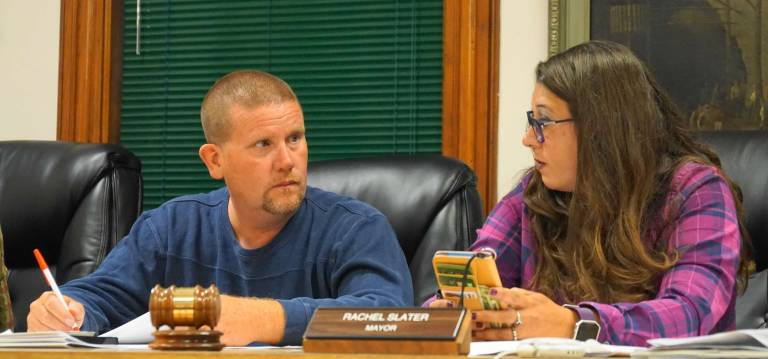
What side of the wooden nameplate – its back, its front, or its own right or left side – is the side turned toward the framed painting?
back

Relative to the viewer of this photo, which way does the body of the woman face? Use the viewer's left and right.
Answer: facing the viewer and to the left of the viewer

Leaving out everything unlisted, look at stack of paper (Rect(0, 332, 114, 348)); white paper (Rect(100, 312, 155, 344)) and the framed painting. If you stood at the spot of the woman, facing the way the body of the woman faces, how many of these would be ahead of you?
2

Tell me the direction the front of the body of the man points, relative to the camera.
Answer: toward the camera

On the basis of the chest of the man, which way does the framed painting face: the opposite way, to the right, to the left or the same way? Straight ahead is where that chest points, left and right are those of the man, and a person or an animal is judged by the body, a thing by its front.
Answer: the same way

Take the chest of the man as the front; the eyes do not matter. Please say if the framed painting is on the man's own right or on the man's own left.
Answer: on the man's own left

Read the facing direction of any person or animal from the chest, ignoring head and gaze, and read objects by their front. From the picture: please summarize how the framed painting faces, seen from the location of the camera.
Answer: facing the viewer

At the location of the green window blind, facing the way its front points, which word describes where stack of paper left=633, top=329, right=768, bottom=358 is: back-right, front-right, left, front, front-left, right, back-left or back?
front

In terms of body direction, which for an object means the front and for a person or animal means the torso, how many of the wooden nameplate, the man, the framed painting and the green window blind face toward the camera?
4

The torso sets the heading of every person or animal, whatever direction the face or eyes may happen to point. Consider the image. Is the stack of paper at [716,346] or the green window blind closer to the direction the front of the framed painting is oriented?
the stack of paper

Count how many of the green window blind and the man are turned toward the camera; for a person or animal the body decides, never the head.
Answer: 2

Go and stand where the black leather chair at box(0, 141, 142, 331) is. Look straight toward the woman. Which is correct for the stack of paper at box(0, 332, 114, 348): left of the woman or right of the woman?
right

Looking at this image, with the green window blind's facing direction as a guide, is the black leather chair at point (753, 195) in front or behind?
in front

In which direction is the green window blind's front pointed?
toward the camera

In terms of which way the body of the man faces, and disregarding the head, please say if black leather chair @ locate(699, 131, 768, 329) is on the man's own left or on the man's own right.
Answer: on the man's own left

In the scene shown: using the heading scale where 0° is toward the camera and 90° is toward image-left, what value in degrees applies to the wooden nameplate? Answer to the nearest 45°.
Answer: approximately 0°

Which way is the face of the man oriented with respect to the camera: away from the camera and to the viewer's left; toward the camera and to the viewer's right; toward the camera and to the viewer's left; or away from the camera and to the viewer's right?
toward the camera and to the viewer's right
